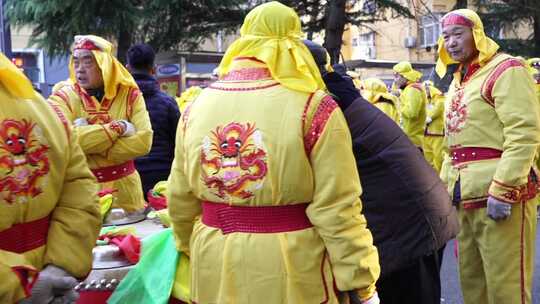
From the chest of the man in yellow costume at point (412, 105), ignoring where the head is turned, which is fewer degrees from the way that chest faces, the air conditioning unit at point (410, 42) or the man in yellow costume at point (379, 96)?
the man in yellow costume

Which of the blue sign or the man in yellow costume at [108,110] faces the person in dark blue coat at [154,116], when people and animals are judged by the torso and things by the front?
the blue sign

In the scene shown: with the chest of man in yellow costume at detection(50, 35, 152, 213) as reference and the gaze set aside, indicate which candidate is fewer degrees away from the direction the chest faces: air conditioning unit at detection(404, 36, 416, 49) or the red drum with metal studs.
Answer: the red drum with metal studs

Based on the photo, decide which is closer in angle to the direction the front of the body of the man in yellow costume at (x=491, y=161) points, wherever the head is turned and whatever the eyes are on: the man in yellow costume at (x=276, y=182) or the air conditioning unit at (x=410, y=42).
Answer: the man in yellow costume

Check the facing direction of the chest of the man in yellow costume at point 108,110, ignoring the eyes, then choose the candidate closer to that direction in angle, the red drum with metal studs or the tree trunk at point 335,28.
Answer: the red drum with metal studs

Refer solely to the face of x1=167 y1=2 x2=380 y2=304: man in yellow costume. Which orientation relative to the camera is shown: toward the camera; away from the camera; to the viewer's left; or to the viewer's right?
away from the camera

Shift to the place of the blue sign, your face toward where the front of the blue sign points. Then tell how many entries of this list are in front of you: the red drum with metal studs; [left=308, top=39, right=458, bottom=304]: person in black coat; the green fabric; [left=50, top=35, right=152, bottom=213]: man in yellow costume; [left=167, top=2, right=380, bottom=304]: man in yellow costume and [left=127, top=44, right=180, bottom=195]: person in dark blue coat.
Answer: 6

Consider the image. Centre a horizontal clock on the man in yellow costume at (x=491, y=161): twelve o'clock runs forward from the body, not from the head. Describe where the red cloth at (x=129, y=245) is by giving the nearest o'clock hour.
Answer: The red cloth is roughly at 12 o'clock from the man in yellow costume.

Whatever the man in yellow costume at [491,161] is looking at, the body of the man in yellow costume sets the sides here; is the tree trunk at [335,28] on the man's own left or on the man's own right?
on the man's own right
